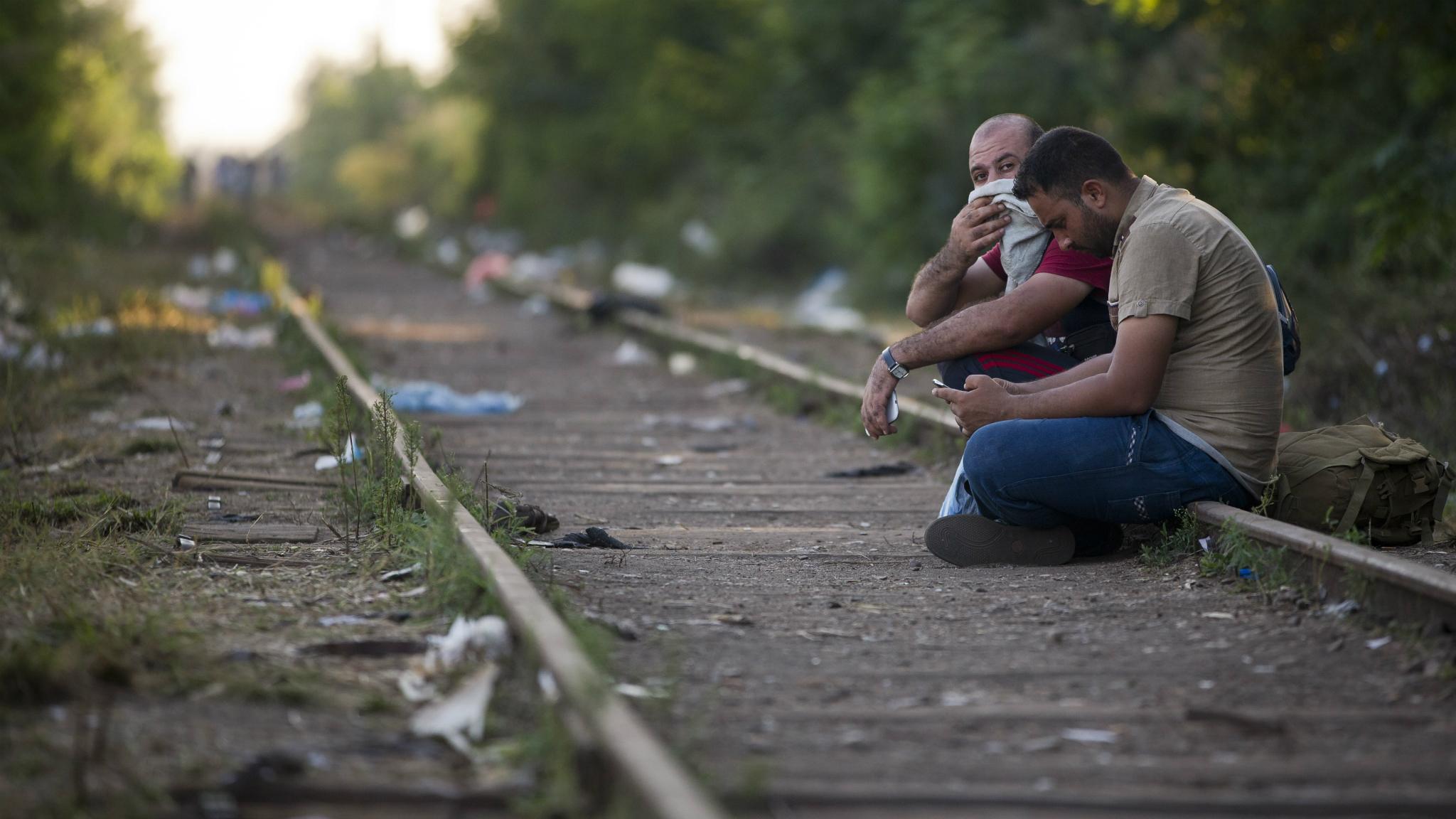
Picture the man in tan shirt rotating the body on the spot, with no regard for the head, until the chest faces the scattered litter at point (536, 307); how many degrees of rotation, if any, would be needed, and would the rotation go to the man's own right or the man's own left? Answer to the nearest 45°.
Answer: approximately 45° to the man's own right

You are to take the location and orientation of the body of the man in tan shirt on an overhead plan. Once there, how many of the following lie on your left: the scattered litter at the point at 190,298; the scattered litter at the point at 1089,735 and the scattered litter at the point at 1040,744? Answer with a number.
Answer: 2

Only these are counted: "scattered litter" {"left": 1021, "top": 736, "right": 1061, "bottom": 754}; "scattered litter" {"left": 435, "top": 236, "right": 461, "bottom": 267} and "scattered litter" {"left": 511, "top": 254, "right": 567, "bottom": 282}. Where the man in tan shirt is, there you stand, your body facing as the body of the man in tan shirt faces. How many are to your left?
1

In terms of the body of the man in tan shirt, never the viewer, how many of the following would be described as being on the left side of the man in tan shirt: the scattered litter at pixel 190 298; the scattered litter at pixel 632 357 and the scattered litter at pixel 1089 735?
1

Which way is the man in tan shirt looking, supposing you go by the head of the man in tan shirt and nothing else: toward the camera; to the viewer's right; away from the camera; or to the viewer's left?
to the viewer's left

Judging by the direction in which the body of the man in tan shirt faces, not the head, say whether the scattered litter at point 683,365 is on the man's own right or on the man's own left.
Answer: on the man's own right

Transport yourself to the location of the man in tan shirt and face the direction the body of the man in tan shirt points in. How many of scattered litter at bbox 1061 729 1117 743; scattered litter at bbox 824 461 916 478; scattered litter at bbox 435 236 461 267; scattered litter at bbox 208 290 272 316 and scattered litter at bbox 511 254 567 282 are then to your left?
1

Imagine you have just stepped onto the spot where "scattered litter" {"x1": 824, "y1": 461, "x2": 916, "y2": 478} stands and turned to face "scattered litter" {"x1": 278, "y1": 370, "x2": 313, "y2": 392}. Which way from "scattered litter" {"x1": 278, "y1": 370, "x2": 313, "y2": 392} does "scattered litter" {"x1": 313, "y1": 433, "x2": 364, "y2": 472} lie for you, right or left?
left

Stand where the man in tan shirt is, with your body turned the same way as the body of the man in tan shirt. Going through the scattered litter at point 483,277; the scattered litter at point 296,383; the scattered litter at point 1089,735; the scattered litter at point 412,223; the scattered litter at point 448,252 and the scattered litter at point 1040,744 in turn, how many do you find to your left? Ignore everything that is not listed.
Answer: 2

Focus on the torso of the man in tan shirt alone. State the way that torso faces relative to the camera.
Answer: to the viewer's left

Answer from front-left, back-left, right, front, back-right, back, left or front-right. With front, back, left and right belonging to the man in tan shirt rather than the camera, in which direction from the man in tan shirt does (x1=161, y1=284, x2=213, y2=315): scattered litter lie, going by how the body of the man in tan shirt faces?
front-right

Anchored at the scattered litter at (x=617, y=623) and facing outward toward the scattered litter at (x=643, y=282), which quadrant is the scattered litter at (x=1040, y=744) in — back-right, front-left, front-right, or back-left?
back-right

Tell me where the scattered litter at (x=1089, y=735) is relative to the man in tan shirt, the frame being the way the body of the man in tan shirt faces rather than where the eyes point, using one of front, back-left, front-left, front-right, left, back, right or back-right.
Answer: left
